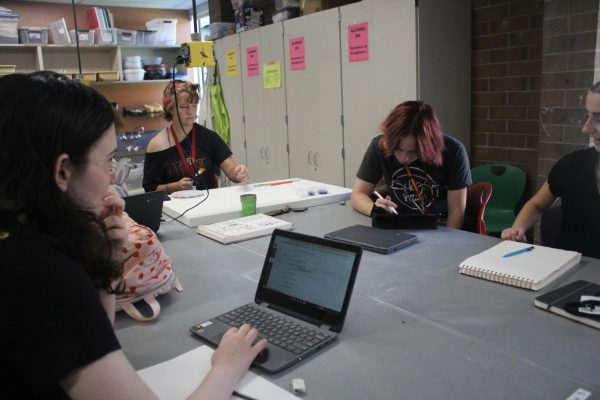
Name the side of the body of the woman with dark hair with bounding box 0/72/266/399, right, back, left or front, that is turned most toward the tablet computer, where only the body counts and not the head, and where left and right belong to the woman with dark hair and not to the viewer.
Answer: front

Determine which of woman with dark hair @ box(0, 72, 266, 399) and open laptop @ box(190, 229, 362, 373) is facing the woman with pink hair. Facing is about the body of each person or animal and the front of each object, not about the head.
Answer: the woman with dark hair

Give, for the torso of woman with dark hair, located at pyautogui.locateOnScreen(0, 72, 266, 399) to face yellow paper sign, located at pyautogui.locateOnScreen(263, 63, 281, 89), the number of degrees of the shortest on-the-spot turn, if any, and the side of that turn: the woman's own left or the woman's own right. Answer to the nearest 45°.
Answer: approximately 45° to the woman's own left

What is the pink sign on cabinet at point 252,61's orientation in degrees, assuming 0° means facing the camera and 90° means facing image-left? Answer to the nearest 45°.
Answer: approximately 45°

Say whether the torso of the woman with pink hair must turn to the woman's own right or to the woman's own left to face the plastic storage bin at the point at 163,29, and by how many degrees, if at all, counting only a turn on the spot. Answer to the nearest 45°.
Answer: approximately 135° to the woman's own right

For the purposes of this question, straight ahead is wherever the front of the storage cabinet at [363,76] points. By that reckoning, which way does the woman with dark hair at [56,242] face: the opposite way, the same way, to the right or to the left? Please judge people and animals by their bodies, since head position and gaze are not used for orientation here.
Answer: the opposite way

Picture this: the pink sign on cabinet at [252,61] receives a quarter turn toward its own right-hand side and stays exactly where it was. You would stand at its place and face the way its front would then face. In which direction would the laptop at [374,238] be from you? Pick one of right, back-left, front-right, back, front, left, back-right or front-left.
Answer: back-left

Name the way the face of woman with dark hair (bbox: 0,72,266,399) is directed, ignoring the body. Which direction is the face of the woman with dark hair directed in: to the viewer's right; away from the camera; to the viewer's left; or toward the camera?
to the viewer's right

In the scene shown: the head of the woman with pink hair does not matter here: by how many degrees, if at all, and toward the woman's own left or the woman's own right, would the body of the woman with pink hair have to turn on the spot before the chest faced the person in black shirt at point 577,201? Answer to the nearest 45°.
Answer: approximately 45° to the woman's own left

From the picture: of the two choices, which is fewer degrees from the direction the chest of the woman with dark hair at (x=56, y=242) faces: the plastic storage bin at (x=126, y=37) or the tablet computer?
the tablet computer

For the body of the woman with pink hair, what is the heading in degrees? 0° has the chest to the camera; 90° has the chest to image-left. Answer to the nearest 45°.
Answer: approximately 0°

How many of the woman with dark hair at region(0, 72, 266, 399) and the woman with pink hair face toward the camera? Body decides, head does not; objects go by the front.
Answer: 1

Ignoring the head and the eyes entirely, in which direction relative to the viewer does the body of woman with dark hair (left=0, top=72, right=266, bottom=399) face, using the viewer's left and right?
facing away from the viewer and to the right of the viewer

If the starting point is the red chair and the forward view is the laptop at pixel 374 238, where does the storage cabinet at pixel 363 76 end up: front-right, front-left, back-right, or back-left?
back-right

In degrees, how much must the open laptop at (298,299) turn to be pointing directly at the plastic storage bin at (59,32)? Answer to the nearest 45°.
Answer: approximately 90° to its right
